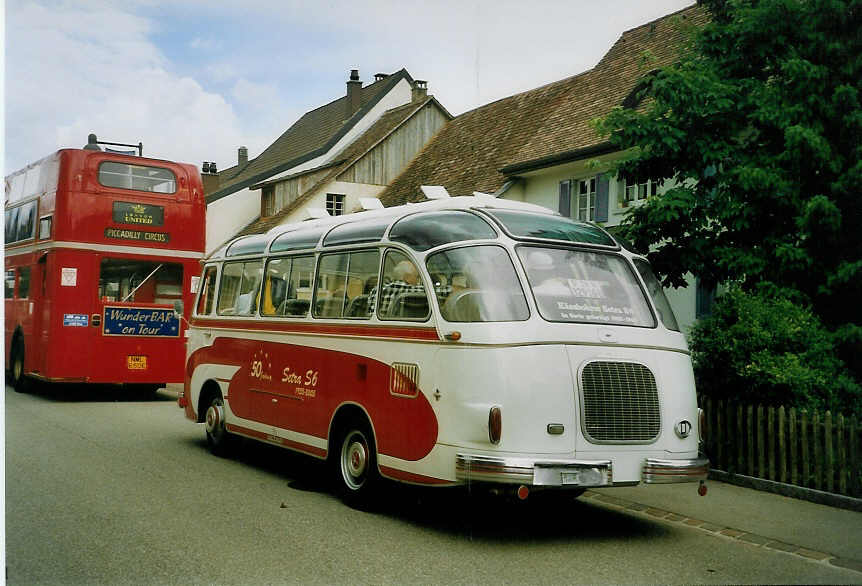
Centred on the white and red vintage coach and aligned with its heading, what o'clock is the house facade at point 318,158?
The house facade is roughly at 1 o'clock from the white and red vintage coach.

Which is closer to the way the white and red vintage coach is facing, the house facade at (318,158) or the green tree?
the house facade

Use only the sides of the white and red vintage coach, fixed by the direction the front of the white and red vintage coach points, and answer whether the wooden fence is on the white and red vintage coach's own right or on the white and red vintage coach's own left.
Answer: on the white and red vintage coach's own right

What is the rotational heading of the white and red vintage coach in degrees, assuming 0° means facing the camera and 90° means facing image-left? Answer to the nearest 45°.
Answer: approximately 135°

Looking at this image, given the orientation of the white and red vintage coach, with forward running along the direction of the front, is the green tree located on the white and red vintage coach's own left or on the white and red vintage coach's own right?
on the white and red vintage coach's own right

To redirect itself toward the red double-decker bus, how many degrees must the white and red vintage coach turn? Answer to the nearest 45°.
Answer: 0° — it already faces it
